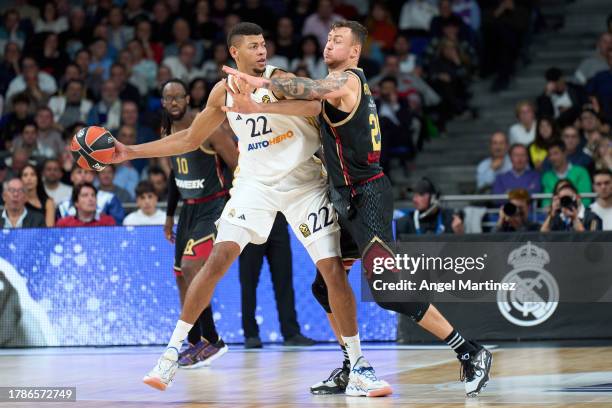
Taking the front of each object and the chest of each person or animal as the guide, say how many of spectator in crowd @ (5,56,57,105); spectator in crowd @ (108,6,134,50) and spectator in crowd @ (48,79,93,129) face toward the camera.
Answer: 3

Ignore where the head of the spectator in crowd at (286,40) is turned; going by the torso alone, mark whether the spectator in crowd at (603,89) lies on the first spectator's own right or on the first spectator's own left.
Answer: on the first spectator's own left

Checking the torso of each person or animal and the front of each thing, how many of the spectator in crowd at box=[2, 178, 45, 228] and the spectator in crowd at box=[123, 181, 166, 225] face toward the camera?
2

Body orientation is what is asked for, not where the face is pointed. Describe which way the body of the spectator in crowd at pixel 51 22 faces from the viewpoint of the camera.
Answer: toward the camera

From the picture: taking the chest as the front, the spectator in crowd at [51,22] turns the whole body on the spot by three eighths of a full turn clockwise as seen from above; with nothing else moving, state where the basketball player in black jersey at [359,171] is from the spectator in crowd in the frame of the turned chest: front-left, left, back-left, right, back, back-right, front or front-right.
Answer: back-left

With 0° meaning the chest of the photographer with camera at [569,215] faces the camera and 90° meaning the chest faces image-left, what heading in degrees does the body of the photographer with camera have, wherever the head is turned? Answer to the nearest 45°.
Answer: approximately 0°

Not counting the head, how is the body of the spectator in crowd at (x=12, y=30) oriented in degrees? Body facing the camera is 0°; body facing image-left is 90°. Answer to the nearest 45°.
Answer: approximately 0°

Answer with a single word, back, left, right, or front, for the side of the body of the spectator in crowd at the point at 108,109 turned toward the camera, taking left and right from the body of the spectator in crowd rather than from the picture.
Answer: front

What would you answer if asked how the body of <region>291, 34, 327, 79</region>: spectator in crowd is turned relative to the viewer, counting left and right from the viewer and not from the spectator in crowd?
facing the viewer

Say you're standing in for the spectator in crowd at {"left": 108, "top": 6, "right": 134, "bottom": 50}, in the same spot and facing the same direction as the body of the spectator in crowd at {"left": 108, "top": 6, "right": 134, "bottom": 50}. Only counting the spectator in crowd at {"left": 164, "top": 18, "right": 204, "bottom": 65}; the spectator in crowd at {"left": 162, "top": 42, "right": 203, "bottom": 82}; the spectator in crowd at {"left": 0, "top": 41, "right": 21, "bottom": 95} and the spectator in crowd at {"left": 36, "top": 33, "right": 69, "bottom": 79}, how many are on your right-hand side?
2

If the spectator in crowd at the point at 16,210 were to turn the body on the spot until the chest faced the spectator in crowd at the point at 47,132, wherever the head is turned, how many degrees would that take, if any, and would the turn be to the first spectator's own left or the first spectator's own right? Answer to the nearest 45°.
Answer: approximately 180°

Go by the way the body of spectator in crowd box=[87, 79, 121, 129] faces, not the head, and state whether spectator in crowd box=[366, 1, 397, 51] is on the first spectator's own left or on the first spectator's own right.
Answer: on the first spectator's own left

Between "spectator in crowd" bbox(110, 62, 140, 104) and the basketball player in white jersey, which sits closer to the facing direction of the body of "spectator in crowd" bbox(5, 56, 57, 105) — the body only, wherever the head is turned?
the basketball player in white jersey

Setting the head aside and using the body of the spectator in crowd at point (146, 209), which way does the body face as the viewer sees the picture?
toward the camera

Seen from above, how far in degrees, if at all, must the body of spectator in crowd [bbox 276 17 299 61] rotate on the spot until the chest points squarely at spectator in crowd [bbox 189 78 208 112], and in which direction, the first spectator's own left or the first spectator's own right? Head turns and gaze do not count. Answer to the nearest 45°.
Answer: approximately 45° to the first spectator's own right
